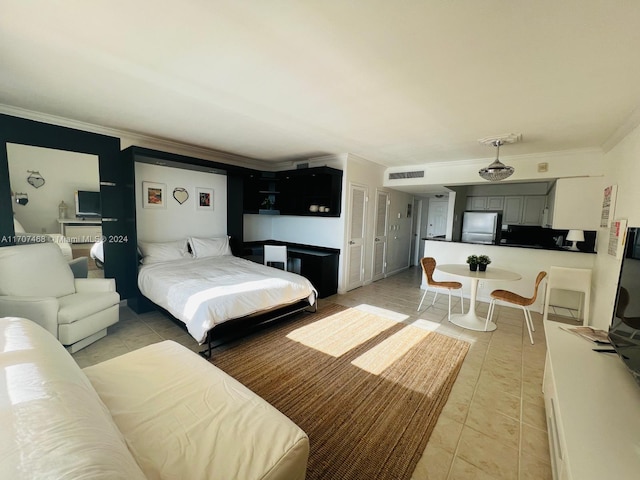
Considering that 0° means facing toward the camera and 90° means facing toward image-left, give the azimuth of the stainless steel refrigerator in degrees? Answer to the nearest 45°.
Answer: approximately 0°

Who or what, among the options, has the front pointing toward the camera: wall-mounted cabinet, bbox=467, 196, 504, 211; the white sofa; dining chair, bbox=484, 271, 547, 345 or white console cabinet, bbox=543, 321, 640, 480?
the wall-mounted cabinet

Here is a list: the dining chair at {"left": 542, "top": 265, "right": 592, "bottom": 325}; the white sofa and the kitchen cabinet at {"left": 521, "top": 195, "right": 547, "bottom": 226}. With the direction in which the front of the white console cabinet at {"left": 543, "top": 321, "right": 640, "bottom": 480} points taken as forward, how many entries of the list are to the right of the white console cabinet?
2

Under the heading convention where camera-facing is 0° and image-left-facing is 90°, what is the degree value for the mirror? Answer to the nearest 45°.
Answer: approximately 315°

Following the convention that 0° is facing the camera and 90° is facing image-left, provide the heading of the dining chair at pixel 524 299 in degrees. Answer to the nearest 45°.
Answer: approximately 135°

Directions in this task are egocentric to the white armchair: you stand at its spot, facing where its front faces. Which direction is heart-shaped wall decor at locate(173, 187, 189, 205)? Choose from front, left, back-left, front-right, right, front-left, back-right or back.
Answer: left

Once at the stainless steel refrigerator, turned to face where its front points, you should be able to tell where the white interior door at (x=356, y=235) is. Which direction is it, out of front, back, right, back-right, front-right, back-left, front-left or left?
front-right

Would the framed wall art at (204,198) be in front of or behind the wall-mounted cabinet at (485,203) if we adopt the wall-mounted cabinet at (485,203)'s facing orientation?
in front

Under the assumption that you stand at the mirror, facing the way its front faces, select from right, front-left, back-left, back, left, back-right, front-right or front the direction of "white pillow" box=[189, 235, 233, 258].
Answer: front-left

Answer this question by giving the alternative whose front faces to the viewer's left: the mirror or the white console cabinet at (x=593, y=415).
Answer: the white console cabinet

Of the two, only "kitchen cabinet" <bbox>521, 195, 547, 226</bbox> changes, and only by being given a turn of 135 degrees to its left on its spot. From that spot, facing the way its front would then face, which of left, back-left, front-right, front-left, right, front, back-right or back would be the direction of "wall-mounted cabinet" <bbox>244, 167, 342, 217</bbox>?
back
